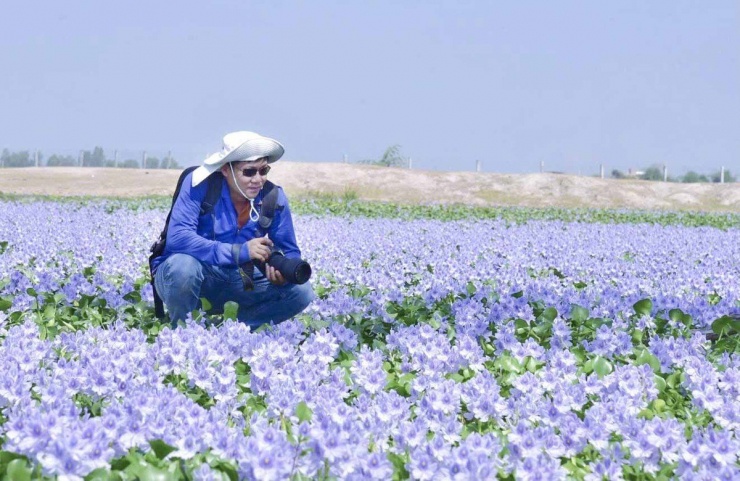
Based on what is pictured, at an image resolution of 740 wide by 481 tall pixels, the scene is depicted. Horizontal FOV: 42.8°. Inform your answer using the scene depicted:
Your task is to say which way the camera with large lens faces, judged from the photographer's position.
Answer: facing the viewer and to the right of the viewer
